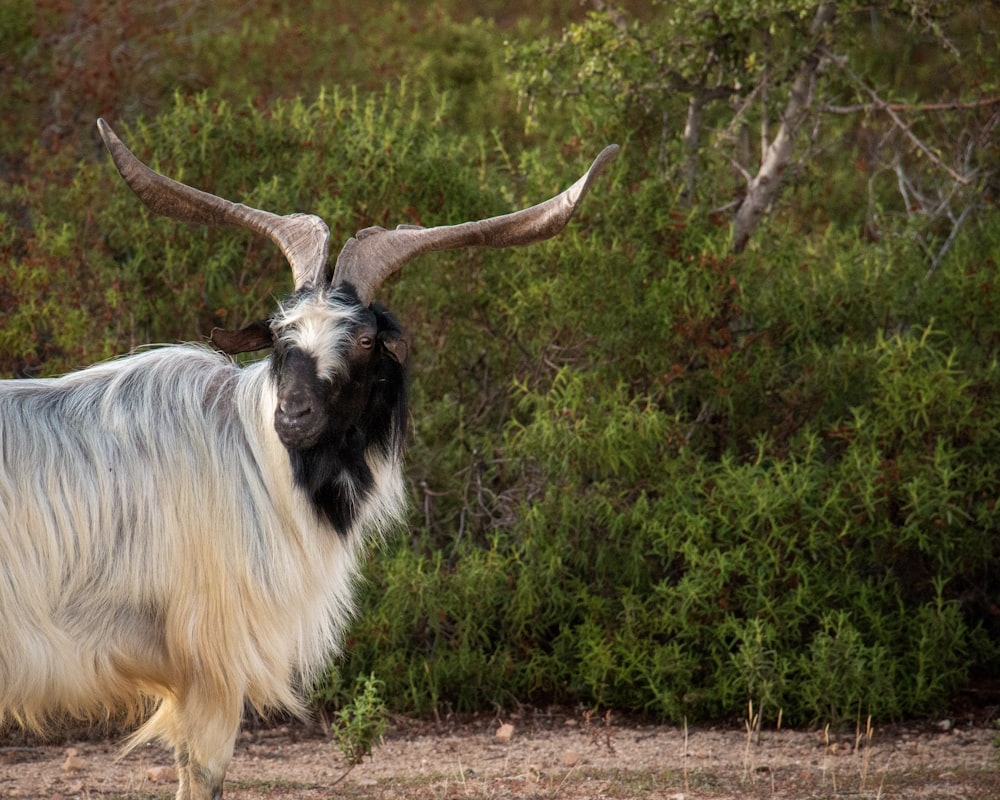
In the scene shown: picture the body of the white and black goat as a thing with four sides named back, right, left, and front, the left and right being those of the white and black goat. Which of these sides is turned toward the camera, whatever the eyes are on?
right

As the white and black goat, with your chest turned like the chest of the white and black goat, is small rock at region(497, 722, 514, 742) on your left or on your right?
on your left

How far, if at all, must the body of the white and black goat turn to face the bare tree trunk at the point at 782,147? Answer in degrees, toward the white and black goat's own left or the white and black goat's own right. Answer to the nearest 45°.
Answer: approximately 45° to the white and black goat's own left

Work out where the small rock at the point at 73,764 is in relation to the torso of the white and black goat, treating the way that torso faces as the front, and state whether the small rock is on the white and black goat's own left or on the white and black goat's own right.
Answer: on the white and black goat's own left
